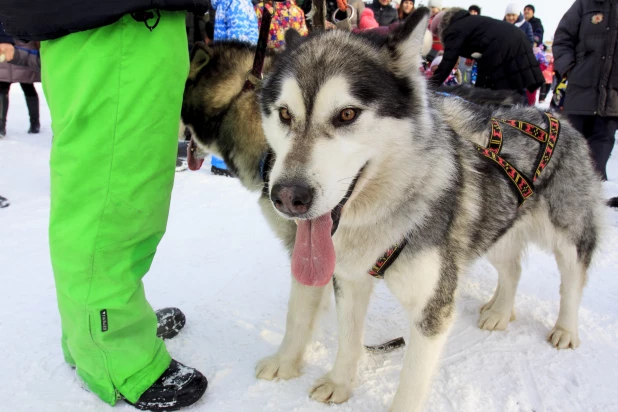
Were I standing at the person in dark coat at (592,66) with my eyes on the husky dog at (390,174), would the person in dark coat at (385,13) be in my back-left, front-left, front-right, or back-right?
back-right

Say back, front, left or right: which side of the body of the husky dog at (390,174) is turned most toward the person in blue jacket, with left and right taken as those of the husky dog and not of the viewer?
right

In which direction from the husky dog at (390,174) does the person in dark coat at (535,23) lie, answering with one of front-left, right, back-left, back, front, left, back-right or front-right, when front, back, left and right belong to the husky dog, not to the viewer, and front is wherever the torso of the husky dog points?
back-right

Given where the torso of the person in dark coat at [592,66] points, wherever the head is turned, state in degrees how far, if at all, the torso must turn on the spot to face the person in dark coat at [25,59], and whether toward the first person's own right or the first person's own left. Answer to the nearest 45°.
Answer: approximately 90° to the first person's own right

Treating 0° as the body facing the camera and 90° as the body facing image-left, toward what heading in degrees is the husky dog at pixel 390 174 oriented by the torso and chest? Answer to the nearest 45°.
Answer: approximately 45°

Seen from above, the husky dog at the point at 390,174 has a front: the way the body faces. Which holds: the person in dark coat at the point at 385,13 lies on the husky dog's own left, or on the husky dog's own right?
on the husky dog's own right

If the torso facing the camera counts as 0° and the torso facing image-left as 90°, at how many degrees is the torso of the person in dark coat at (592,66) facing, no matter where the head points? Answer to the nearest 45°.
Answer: approximately 0°
